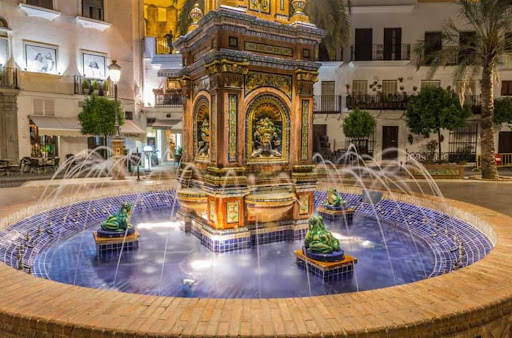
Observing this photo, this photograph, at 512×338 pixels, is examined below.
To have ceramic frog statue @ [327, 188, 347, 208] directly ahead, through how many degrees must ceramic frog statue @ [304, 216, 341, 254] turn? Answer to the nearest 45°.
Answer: approximately 45° to its right

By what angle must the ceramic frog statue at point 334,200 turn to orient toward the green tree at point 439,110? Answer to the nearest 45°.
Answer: approximately 135° to its right

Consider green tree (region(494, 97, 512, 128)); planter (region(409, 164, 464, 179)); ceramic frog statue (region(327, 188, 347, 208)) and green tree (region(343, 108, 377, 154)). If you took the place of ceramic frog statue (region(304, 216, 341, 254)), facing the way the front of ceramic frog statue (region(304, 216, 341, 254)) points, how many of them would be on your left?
0

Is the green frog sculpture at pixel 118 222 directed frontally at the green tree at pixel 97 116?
no

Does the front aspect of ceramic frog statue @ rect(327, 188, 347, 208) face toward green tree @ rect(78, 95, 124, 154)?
no

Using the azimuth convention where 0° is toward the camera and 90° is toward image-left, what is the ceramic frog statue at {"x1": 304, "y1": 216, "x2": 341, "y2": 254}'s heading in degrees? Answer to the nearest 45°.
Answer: approximately 135°

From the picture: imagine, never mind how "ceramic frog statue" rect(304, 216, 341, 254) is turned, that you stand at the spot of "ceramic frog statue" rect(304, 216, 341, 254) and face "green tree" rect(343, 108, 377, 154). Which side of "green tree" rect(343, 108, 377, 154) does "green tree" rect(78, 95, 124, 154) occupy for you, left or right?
left

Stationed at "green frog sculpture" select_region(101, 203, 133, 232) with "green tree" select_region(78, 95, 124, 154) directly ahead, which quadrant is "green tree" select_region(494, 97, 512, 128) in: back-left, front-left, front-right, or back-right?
front-right

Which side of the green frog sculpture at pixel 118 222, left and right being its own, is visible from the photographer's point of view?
right

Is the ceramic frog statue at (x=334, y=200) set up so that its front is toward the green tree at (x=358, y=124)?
no

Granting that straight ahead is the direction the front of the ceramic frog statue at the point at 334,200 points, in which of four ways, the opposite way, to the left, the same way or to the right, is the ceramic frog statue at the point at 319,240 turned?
to the right

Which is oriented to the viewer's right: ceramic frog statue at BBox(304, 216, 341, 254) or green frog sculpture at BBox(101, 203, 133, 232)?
the green frog sculpture

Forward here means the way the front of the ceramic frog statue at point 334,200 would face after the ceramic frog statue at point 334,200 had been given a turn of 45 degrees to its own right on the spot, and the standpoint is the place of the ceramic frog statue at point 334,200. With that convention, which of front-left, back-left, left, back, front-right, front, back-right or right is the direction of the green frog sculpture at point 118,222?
front-left
